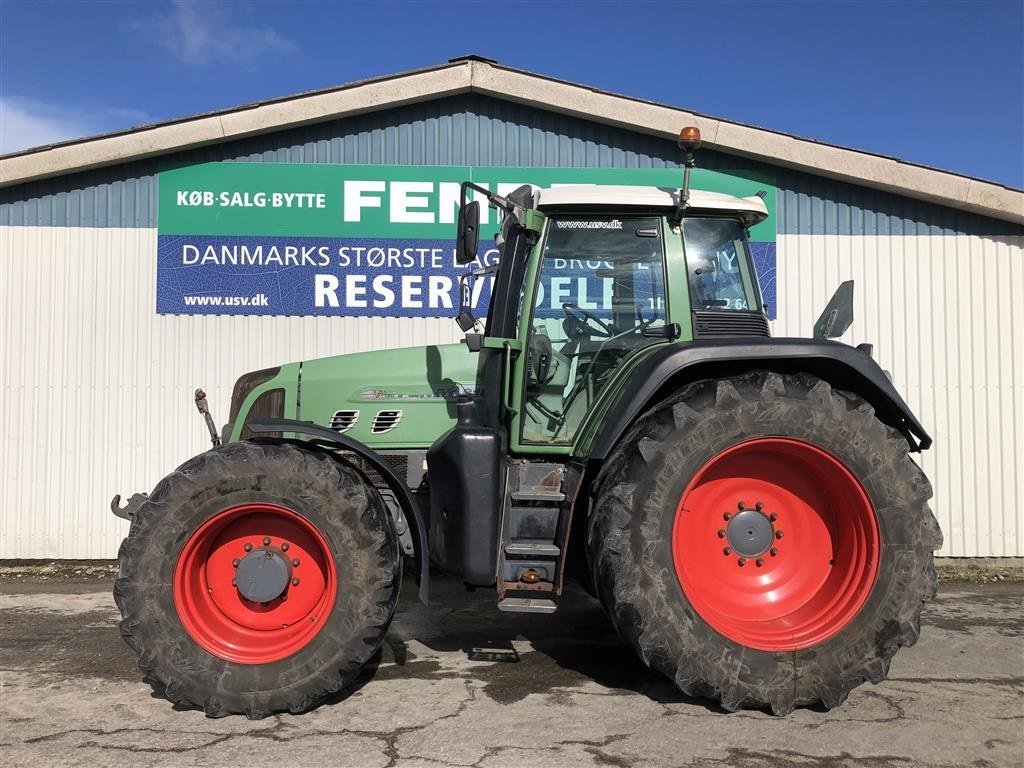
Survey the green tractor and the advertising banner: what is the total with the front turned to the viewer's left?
1

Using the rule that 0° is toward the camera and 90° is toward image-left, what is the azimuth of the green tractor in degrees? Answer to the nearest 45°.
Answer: approximately 90°

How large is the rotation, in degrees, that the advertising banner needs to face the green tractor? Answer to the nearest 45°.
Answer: approximately 45° to its left

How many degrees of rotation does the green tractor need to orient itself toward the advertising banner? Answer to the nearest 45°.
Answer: approximately 45° to its right

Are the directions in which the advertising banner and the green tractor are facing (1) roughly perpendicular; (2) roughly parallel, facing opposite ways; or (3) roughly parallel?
roughly perpendicular
